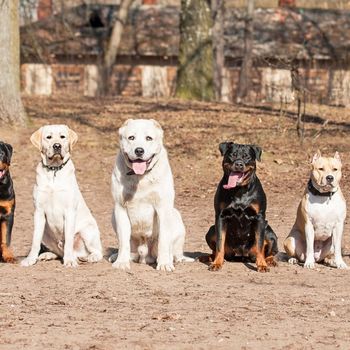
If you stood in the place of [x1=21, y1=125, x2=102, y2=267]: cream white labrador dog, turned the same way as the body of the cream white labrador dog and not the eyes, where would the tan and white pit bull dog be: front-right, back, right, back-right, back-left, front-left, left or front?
back-left

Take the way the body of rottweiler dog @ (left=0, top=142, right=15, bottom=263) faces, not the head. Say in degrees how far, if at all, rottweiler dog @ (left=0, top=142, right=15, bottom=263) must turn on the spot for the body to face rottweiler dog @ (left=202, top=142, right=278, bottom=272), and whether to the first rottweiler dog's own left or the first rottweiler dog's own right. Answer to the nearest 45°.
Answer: approximately 90° to the first rottweiler dog's own left

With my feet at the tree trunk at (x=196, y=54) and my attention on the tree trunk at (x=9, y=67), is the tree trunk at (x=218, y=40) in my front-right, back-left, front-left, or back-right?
back-right

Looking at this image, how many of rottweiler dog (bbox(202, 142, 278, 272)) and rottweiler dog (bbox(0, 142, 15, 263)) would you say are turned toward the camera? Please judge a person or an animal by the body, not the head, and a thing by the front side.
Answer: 2

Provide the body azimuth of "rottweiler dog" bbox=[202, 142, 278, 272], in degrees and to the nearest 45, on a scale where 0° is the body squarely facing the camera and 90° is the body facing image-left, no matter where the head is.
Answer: approximately 0°

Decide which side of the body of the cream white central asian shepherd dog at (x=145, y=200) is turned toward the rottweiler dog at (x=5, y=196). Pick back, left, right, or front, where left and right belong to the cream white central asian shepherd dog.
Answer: right

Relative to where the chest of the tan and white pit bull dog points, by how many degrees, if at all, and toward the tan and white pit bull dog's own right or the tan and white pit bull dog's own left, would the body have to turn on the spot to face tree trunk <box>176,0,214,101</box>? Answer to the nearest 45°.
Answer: approximately 135° to the tan and white pit bull dog's own left

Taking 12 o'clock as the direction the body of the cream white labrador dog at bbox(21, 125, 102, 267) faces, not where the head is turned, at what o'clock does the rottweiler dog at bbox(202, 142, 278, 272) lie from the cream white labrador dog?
The rottweiler dog is roughly at 8 o'clock from the cream white labrador dog.

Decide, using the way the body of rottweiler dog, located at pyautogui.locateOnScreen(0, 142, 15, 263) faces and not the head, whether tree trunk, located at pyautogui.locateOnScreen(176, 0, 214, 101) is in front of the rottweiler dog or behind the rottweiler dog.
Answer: behind

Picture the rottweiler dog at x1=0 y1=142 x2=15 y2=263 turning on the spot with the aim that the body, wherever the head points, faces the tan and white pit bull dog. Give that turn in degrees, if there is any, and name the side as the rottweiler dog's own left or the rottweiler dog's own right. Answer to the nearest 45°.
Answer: approximately 90° to the rottweiler dog's own left

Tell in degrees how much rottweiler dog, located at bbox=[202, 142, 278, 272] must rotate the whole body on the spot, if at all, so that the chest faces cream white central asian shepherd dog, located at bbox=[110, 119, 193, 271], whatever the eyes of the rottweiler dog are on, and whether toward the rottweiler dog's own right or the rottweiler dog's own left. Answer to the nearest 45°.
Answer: approximately 90° to the rottweiler dog's own right
